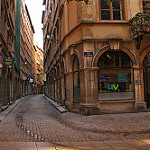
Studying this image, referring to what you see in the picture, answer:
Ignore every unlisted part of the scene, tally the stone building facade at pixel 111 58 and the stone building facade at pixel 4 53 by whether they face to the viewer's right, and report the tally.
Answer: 1

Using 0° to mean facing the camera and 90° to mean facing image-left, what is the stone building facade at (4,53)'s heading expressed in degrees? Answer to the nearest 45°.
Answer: approximately 270°

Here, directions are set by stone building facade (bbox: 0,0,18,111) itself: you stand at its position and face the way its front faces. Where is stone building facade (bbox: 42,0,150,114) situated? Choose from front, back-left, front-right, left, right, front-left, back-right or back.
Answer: front-right

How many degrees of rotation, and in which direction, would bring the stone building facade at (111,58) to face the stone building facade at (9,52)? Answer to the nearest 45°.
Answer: approximately 135° to its right

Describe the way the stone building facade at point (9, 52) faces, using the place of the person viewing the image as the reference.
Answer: facing to the right of the viewer

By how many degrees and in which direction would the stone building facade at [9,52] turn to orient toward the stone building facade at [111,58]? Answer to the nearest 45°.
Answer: approximately 45° to its right

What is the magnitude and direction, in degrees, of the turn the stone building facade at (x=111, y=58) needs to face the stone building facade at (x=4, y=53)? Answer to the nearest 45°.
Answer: approximately 135° to its right

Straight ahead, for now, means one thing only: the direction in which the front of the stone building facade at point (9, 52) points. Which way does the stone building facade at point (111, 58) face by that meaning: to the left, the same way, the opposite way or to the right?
to the right

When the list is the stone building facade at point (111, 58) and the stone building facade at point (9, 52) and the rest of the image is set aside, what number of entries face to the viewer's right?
1

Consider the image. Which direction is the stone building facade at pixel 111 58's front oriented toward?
toward the camera
